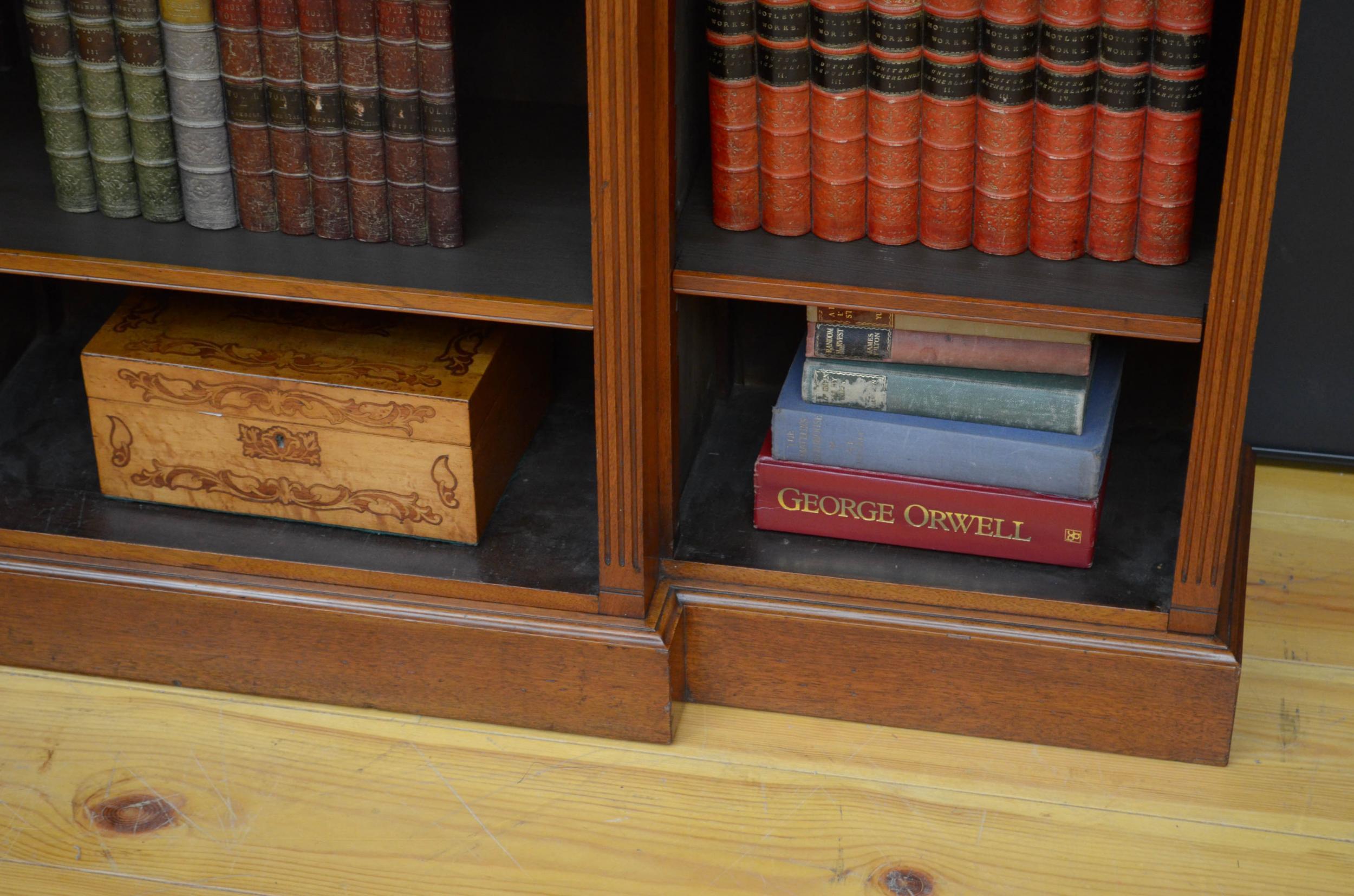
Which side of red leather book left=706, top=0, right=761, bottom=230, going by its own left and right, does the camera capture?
right

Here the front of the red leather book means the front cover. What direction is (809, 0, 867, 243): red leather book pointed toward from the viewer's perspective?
to the viewer's right

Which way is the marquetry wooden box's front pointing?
toward the camera

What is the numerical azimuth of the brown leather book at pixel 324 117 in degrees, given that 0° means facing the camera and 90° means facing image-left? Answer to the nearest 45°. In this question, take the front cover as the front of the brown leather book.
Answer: approximately 270°

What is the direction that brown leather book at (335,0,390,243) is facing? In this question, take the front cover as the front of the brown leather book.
to the viewer's right
